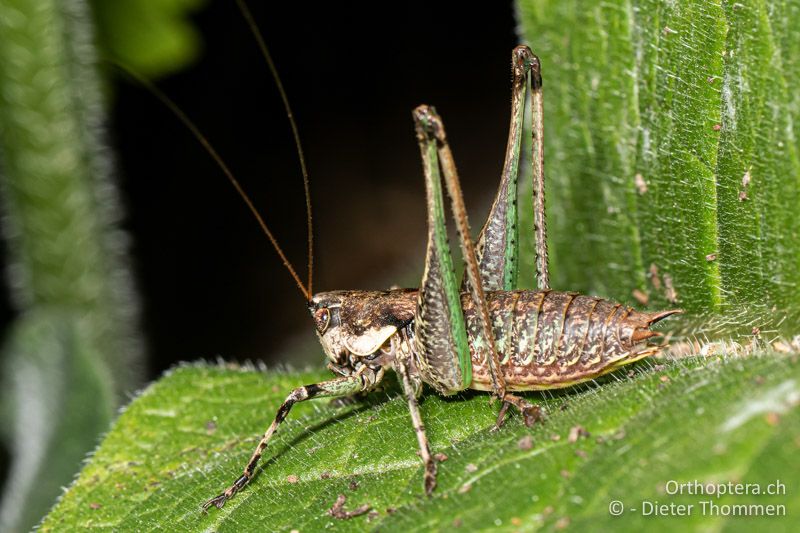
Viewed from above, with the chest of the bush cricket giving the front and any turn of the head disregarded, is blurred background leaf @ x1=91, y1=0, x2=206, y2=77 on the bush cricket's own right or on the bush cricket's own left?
on the bush cricket's own right

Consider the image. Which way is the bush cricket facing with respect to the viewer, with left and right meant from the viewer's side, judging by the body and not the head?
facing to the left of the viewer

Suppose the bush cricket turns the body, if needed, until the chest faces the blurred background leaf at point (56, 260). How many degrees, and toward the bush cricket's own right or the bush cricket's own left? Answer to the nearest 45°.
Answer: approximately 45° to the bush cricket's own right
